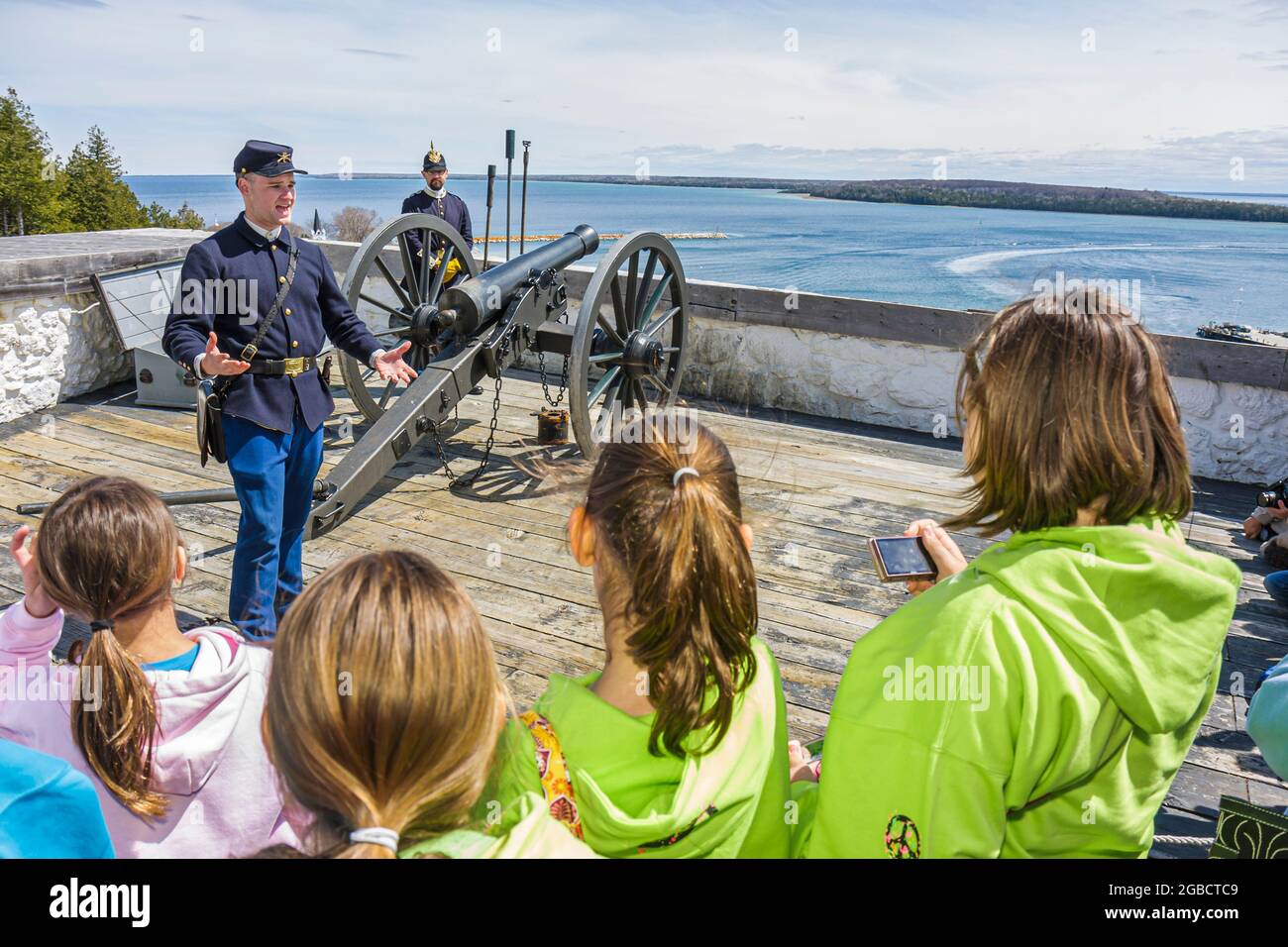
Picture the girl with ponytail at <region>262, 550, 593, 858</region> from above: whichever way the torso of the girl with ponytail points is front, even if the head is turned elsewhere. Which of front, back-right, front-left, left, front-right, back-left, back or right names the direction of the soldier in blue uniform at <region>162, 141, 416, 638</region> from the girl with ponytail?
front

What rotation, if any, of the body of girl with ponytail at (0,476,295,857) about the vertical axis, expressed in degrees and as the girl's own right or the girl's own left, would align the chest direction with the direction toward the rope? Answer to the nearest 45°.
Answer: approximately 90° to the girl's own right

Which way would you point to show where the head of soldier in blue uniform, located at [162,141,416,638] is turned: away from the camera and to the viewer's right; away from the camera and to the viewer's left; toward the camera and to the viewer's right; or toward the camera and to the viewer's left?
toward the camera and to the viewer's right

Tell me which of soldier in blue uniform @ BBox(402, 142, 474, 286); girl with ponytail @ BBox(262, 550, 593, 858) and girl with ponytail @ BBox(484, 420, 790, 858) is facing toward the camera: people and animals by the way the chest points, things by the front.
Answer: the soldier in blue uniform

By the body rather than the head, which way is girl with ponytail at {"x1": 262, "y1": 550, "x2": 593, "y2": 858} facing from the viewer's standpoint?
away from the camera

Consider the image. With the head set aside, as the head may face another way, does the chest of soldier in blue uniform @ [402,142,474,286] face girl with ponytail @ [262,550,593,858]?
yes

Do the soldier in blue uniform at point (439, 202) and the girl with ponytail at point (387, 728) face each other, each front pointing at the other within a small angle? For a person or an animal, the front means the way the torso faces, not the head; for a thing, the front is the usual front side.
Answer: yes

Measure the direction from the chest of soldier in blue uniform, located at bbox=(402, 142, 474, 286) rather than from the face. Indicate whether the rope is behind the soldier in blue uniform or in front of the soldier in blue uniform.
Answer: in front

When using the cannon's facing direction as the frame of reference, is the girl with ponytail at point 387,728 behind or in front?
behind

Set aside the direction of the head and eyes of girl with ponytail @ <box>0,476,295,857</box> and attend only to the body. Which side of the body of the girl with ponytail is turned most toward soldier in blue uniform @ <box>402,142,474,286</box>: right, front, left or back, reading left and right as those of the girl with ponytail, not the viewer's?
front

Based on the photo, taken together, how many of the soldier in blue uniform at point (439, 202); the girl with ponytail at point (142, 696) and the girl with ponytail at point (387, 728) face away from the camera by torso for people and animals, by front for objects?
2

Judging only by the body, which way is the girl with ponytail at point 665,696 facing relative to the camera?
away from the camera

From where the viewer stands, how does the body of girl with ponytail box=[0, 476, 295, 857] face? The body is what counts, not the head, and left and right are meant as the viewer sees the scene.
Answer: facing away from the viewer
